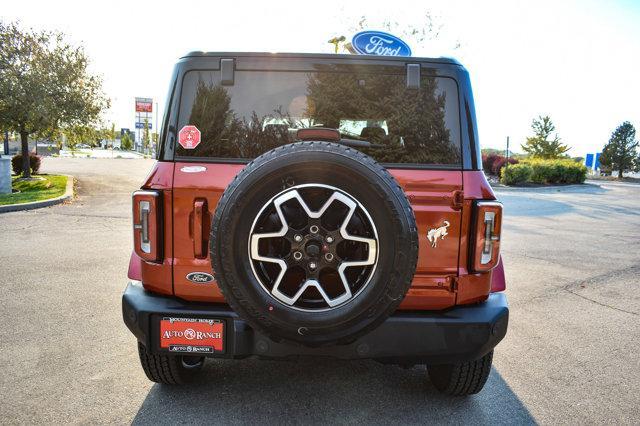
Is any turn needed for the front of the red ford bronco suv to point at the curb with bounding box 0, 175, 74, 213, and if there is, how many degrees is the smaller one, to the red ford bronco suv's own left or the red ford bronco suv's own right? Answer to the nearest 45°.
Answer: approximately 45° to the red ford bronco suv's own left

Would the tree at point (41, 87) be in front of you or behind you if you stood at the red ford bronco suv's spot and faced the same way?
in front

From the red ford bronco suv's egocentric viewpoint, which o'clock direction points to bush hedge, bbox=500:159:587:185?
The bush hedge is roughly at 1 o'clock from the red ford bronco suv.

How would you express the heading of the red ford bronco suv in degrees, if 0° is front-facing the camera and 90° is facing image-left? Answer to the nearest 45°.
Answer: approximately 180°

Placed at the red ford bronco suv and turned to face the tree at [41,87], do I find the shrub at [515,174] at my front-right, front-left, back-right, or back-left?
front-right

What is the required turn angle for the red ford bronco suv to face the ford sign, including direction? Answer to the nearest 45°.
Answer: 0° — it already faces it

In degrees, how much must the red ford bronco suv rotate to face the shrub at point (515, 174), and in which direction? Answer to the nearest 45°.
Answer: approximately 45° to its right

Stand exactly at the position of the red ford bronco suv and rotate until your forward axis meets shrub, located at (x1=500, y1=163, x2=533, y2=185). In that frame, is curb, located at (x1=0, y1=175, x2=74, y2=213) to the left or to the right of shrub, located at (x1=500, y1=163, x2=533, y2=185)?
left
